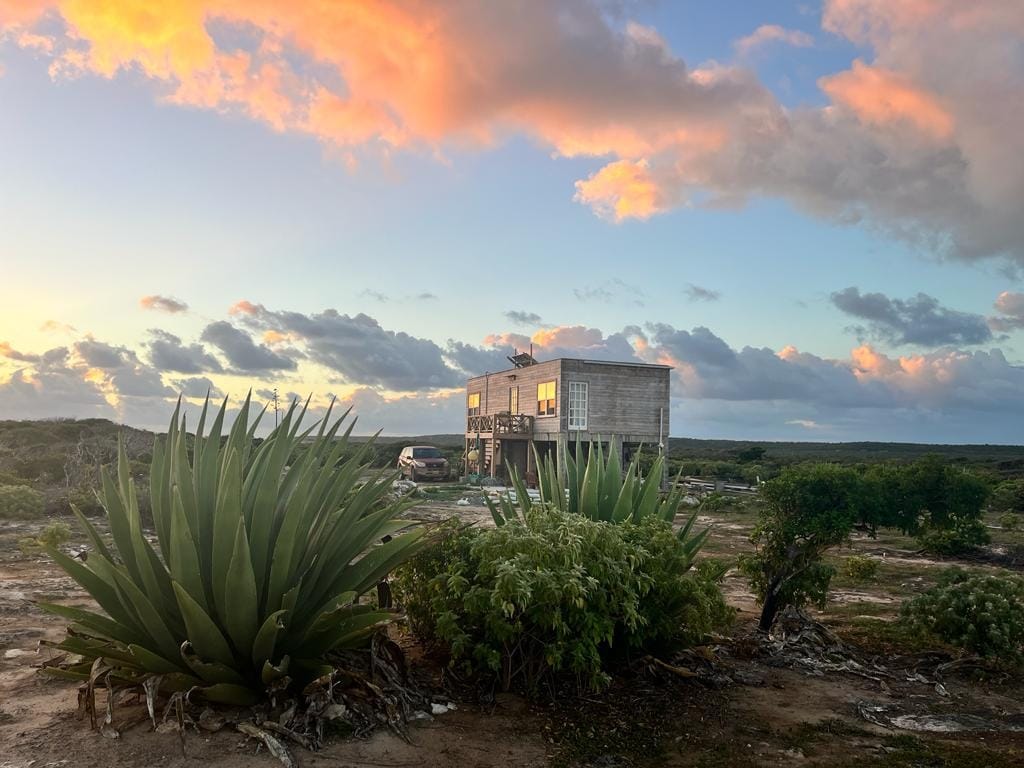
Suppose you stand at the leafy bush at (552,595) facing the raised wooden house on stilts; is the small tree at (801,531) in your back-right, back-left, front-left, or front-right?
front-right

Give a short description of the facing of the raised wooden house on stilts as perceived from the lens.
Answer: facing the viewer and to the left of the viewer

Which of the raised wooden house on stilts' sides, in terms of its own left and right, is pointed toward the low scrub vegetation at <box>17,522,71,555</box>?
front

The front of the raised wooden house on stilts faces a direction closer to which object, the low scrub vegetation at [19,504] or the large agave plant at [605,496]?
the low scrub vegetation

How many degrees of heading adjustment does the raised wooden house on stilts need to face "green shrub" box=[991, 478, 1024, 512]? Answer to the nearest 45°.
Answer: approximately 135° to its left

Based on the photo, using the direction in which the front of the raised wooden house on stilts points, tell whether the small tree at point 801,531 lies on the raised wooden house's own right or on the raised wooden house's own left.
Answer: on the raised wooden house's own left

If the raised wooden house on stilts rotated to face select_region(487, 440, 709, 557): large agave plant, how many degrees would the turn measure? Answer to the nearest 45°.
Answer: approximately 45° to its left

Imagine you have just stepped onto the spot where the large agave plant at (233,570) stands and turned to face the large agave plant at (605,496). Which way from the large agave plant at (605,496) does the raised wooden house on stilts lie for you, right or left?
left

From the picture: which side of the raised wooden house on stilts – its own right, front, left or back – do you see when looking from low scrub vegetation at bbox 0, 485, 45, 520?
front

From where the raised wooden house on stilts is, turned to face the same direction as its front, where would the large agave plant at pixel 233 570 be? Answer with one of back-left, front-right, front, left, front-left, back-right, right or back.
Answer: front-left

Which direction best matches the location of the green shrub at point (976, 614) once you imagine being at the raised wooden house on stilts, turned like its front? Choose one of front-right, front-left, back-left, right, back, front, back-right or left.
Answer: front-left
